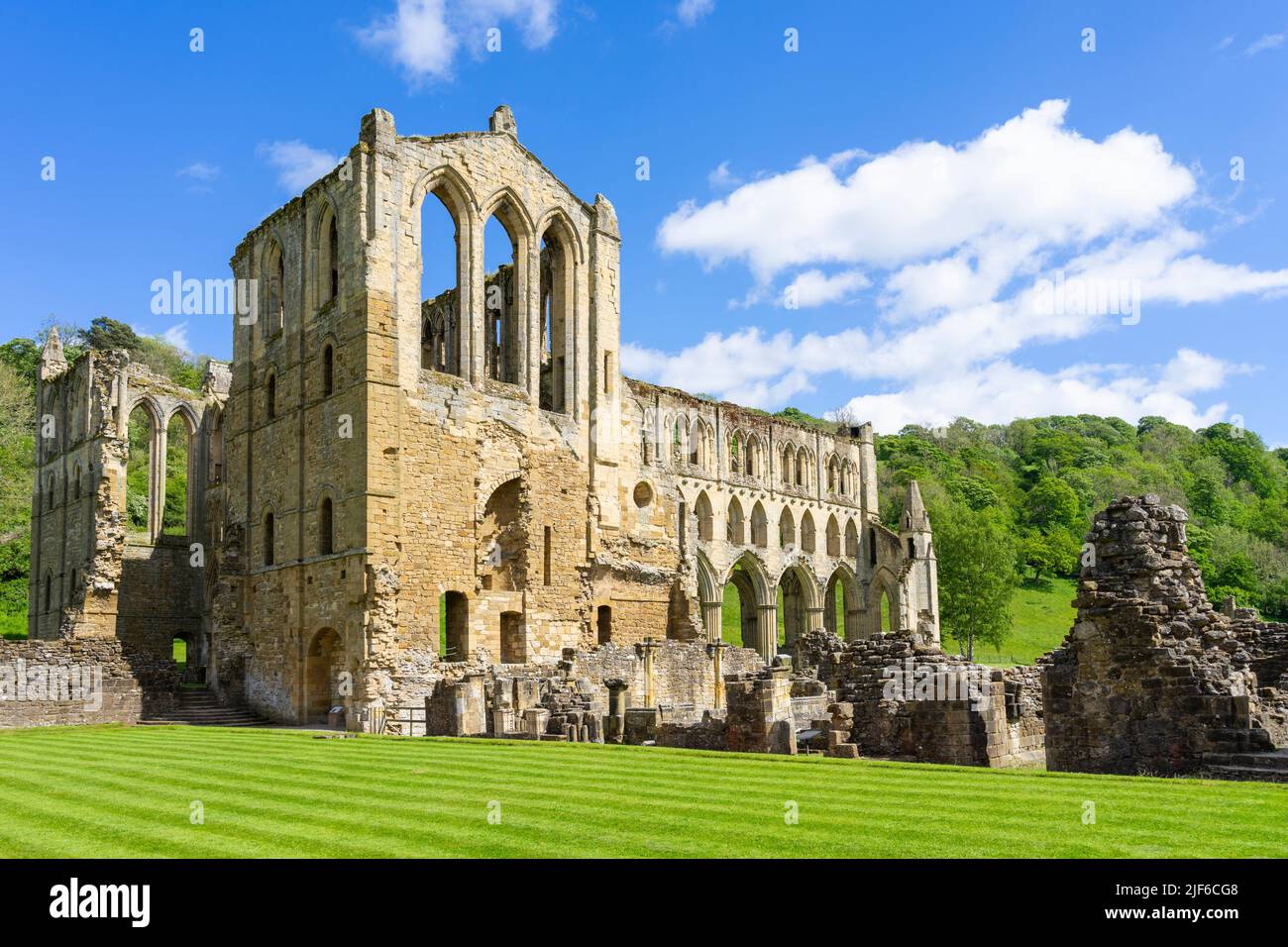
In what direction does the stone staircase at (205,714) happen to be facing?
toward the camera

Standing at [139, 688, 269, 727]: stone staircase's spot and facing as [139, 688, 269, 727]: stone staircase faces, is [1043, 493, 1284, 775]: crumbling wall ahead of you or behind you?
ahead

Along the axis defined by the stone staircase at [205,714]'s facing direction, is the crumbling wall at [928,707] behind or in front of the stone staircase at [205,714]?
in front
